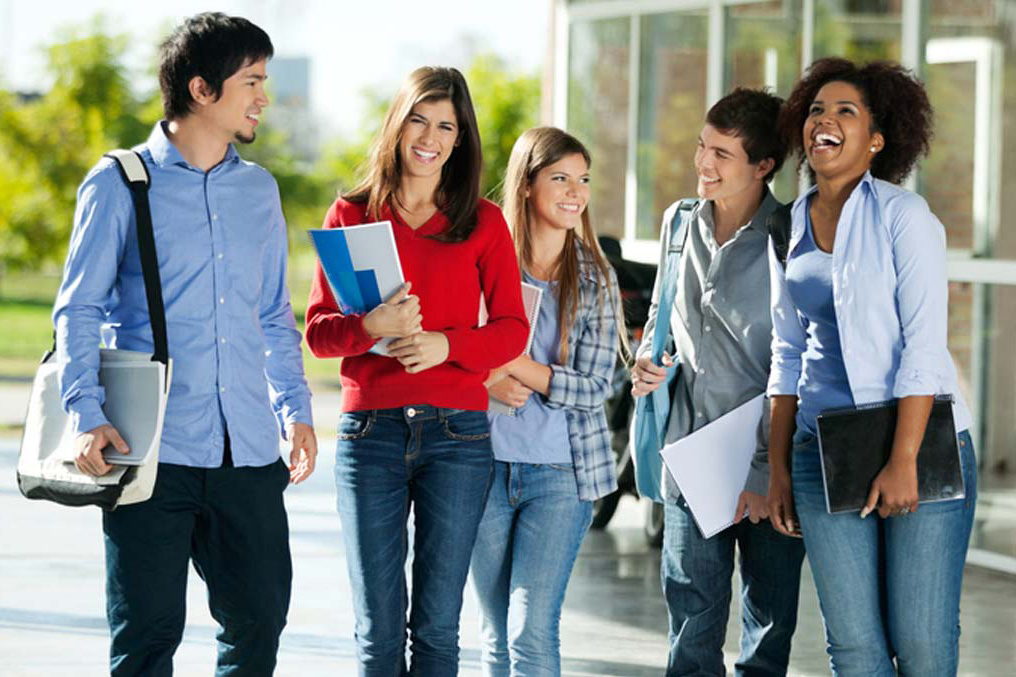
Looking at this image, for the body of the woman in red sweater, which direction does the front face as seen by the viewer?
toward the camera

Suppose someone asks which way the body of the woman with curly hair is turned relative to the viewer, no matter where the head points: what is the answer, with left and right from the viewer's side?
facing the viewer and to the left of the viewer

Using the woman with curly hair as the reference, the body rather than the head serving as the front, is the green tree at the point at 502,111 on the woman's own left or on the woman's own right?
on the woman's own right

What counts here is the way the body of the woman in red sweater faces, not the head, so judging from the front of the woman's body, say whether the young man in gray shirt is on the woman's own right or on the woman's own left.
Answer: on the woman's own left

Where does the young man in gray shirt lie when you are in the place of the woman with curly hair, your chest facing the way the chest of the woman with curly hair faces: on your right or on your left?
on your right

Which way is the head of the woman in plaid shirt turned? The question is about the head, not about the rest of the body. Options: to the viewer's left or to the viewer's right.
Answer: to the viewer's right

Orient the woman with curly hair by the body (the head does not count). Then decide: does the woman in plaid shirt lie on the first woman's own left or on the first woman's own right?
on the first woman's own right

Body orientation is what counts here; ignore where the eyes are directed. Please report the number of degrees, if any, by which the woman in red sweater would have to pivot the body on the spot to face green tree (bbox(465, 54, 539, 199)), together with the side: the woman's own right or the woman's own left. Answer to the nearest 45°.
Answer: approximately 180°

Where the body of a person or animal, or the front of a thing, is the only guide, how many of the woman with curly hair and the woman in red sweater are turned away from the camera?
0

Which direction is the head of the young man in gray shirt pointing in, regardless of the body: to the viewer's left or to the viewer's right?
to the viewer's left

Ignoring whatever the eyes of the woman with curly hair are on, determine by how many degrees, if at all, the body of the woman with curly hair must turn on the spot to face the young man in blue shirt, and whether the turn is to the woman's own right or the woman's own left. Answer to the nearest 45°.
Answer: approximately 45° to the woman's own right

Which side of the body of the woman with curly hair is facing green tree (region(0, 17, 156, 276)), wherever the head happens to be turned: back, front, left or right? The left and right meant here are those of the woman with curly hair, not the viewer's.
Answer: right

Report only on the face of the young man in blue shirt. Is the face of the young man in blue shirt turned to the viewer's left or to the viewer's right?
to the viewer's right

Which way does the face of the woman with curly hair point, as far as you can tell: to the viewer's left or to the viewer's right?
to the viewer's left
